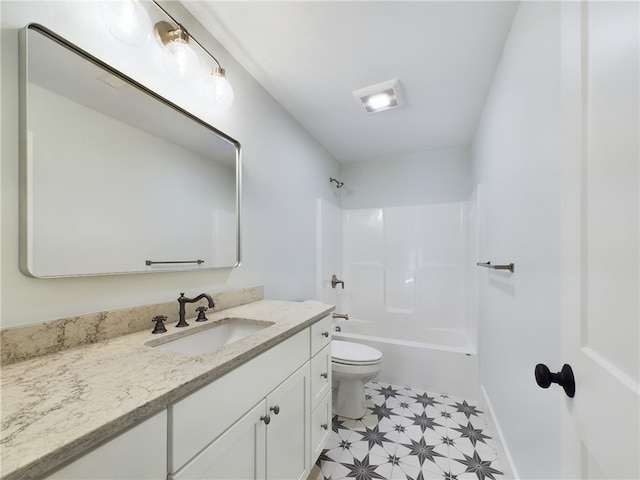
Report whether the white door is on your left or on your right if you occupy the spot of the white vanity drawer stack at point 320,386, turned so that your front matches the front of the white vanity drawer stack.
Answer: on your right

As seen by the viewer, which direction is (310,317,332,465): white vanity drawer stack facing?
to the viewer's right

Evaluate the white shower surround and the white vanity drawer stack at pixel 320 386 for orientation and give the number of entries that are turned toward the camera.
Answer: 1

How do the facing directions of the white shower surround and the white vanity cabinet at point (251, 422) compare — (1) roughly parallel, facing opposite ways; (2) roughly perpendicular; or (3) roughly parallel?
roughly perpendicular

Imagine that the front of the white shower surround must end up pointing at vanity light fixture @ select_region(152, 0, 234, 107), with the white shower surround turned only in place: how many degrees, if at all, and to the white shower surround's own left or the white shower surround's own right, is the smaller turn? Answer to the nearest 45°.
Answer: approximately 45° to the white shower surround's own right

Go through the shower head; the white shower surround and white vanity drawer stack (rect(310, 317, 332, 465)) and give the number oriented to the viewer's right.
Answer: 2

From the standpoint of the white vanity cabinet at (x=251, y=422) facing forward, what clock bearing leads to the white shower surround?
The white shower surround is roughly at 9 o'clock from the white vanity cabinet.

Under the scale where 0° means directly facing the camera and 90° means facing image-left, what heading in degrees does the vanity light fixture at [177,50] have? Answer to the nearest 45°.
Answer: approximately 315°

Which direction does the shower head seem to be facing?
to the viewer's right
